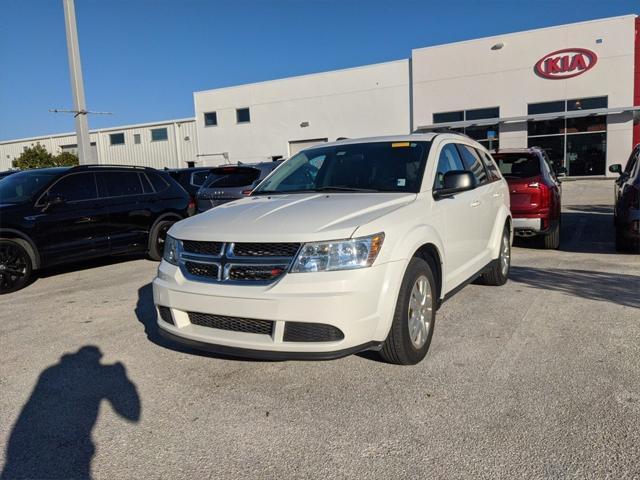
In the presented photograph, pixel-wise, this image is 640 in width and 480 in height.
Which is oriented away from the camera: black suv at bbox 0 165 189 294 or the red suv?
the red suv

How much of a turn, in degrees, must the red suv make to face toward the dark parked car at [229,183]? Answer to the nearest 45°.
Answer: approximately 90° to its left

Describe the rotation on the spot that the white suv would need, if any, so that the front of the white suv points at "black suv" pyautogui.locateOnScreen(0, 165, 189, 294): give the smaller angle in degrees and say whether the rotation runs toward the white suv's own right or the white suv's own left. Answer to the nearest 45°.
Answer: approximately 90° to the white suv's own right

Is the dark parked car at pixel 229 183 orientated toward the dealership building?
yes

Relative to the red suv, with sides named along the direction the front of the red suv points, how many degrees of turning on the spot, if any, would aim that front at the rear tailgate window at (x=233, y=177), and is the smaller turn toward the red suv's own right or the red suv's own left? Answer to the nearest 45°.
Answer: approximately 90° to the red suv's own left

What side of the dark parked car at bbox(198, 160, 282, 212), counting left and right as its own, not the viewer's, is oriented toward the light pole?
left

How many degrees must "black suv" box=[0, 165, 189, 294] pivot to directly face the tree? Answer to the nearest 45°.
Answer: approximately 135° to its right

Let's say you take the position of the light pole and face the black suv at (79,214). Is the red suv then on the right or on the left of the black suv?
left

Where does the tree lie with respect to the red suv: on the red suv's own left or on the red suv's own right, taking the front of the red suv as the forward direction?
on the red suv's own left

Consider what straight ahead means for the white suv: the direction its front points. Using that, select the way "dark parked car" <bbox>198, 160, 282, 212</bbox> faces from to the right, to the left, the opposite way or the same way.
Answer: the opposite way

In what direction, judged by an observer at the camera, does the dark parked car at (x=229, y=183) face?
facing away from the viewer and to the right of the viewer

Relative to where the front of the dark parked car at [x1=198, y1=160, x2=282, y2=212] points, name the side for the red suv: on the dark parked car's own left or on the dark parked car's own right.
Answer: on the dark parked car's own right

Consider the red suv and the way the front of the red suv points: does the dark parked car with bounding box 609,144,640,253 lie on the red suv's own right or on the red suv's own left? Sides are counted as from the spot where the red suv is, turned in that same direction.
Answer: on the red suv's own right

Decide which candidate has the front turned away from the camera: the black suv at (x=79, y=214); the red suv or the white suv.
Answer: the red suv

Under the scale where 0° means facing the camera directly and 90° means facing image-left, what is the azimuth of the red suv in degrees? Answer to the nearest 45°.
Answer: approximately 180°
